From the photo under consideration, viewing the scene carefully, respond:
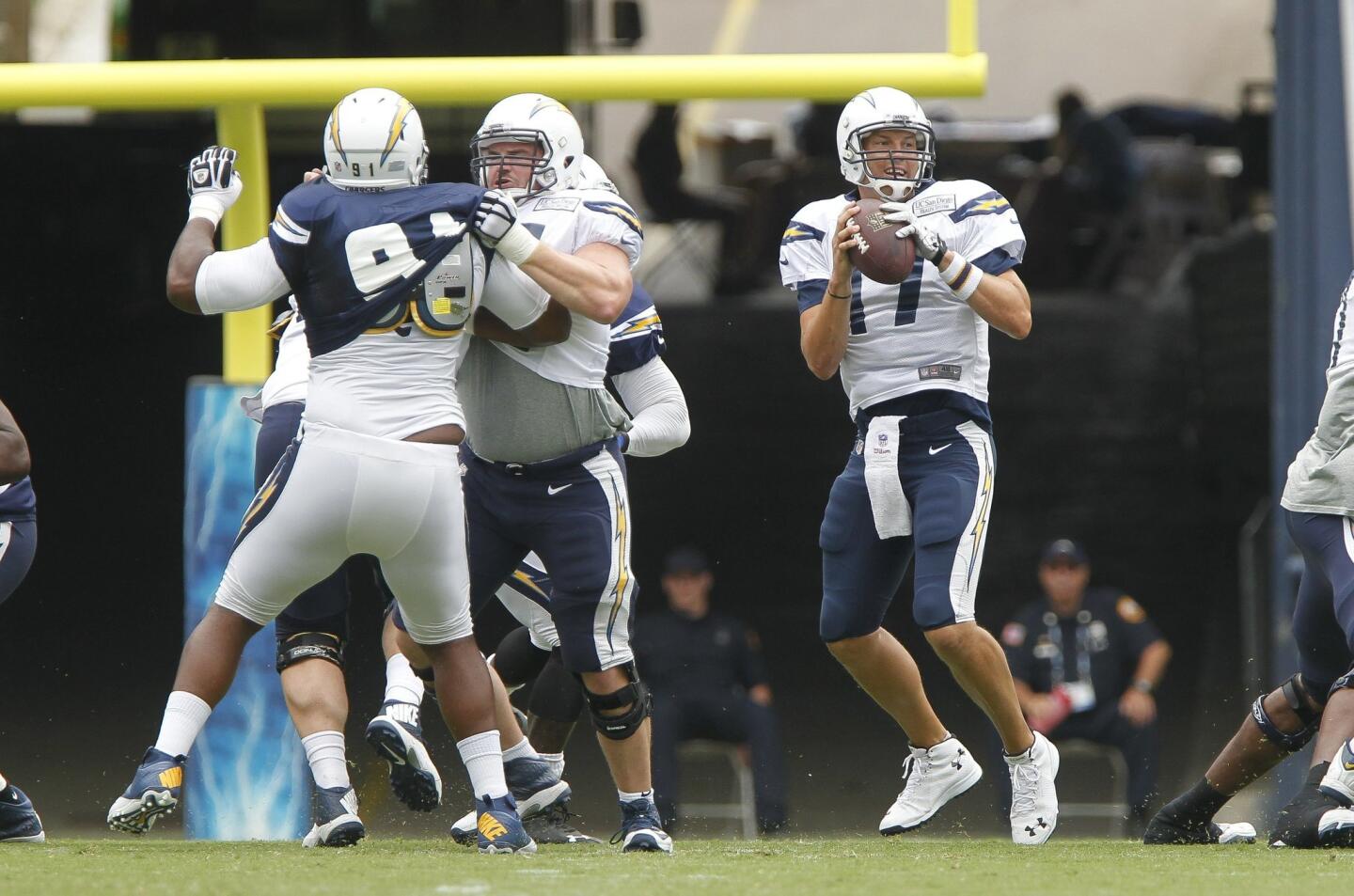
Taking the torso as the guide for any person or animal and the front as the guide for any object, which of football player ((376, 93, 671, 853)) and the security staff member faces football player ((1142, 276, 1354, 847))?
the security staff member

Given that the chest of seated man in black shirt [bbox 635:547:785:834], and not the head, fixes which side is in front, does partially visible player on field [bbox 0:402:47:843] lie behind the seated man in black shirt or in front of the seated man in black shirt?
in front

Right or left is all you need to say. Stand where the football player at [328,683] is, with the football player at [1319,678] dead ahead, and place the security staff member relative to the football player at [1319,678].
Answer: left

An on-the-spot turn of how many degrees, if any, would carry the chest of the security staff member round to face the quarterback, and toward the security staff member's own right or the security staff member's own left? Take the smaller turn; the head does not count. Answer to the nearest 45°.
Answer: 0° — they already face them

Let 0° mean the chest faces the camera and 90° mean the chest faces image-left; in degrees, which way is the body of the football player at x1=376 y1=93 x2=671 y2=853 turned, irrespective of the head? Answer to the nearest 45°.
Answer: approximately 45°

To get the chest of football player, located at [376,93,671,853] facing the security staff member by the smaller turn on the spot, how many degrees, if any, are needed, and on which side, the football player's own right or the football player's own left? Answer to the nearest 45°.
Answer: approximately 180°

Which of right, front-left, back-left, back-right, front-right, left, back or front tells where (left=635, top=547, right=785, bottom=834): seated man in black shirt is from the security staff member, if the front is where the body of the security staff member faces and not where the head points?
right

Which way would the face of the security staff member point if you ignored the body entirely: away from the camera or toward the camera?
toward the camera

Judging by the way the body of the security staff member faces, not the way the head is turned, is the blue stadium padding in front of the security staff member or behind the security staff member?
in front

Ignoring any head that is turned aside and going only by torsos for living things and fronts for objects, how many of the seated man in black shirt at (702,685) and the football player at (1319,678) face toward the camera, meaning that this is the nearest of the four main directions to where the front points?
1

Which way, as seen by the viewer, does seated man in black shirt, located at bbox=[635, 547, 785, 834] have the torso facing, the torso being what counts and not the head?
toward the camera

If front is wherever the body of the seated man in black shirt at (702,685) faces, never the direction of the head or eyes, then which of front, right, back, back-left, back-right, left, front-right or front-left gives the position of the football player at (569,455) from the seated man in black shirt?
front
